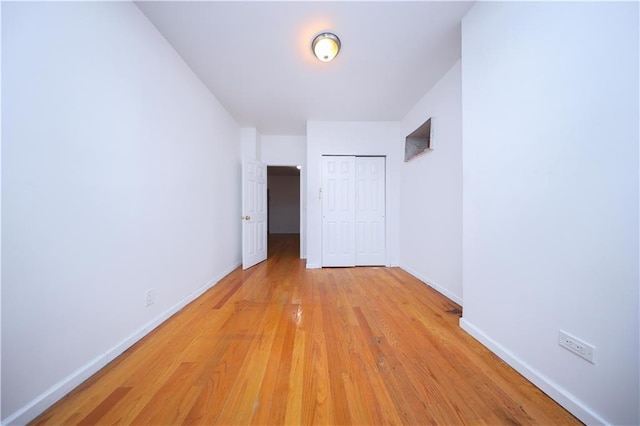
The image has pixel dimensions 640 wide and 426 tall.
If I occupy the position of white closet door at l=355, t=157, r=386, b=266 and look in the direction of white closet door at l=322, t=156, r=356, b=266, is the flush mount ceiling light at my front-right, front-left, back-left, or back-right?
front-left

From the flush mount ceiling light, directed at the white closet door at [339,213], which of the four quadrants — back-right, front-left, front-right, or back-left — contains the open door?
front-left

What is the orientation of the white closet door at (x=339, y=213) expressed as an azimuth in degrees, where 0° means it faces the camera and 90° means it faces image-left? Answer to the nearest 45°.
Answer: approximately 0°

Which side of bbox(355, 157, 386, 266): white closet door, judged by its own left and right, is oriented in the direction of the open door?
right

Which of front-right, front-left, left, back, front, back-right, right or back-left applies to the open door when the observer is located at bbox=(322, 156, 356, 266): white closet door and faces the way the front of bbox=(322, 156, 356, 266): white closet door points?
right

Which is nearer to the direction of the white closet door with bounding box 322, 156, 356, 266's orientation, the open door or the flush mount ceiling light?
the flush mount ceiling light

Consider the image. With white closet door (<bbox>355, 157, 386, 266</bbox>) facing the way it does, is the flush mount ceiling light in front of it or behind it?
in front

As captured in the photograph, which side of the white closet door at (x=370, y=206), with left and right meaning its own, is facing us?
front

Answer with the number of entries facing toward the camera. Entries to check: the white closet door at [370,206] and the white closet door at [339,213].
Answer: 2

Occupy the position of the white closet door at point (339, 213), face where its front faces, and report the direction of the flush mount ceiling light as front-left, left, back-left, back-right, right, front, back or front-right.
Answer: front

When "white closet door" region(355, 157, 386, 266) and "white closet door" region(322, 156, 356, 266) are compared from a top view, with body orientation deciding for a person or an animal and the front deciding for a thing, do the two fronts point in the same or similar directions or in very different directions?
same or similar directions
